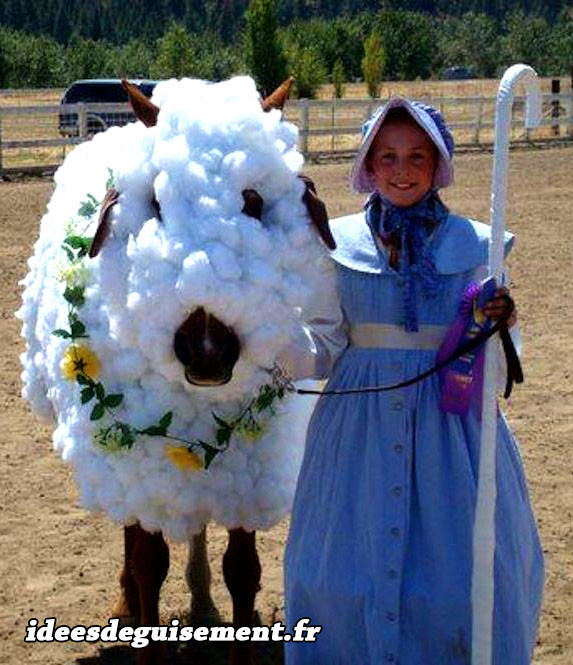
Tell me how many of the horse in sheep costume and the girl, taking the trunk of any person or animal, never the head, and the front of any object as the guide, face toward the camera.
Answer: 2

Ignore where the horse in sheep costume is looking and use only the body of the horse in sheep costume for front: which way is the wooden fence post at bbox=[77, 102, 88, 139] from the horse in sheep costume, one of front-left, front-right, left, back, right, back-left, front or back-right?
back

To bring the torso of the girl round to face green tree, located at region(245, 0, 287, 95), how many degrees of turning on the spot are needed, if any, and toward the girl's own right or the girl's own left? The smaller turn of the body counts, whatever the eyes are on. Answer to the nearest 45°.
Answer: approximately 180°

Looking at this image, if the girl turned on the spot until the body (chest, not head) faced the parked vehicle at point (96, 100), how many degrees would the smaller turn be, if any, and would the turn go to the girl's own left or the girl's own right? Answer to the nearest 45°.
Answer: approximately 180°

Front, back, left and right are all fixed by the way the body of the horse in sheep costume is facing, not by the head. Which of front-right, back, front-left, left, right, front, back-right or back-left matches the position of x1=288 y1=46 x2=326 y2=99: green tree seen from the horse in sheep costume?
back

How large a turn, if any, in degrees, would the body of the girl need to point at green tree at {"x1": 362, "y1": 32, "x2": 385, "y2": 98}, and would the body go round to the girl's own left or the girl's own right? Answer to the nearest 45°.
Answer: approximately 180°

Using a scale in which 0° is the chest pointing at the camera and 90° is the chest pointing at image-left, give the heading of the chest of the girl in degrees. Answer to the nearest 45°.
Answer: approximately 0°

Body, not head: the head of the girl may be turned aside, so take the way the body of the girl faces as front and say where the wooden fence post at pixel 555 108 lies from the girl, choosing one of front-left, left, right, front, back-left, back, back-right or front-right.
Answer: back

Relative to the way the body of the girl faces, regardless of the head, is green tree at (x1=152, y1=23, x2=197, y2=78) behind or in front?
behind

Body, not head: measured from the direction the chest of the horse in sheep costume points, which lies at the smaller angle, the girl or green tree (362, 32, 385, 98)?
the girl
